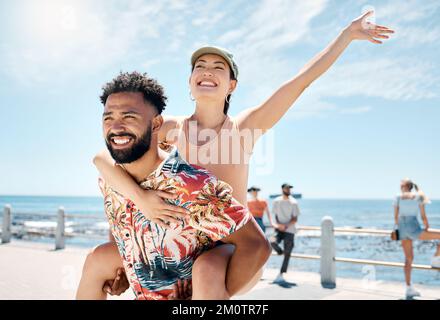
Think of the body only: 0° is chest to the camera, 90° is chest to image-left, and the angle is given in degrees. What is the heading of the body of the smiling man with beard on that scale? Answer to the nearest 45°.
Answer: approximately 45°
